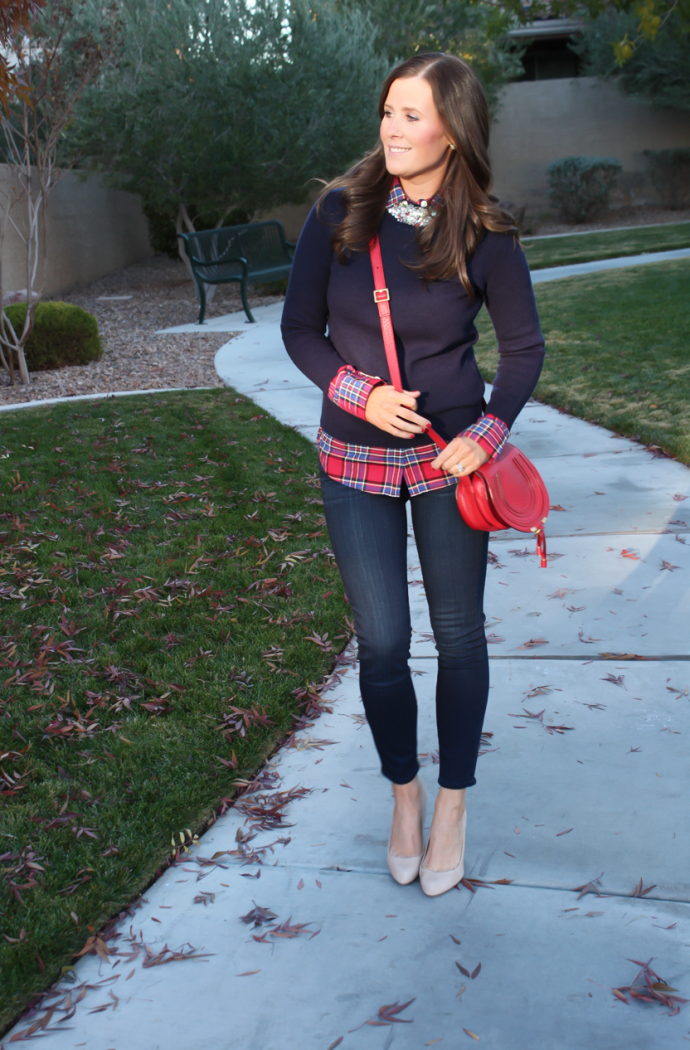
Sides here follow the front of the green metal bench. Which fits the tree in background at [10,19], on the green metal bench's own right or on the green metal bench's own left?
on the green metal bench's own right

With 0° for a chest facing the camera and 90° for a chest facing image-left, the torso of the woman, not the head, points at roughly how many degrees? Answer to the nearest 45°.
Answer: approximately 0°

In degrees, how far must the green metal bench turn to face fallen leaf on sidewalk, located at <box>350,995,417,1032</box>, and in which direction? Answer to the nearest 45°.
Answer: approximately 45° to its right

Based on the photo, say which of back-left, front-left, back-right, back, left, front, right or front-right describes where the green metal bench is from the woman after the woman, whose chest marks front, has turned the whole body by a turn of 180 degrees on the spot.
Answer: front

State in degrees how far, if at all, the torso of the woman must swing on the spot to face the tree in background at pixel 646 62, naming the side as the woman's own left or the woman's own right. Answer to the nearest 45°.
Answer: approximately 180°

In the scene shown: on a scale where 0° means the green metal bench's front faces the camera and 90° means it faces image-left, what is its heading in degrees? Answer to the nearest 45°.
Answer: approximately 315°

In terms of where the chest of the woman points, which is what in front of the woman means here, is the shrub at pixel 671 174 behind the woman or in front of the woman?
behind
